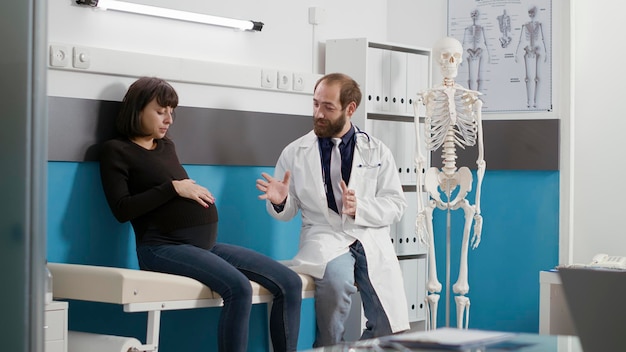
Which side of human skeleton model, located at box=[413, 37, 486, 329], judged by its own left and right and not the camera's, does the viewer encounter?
front

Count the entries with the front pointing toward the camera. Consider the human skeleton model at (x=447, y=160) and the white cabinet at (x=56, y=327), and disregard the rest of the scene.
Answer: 2

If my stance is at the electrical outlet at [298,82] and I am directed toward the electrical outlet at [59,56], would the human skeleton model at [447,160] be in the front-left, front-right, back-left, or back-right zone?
back-left

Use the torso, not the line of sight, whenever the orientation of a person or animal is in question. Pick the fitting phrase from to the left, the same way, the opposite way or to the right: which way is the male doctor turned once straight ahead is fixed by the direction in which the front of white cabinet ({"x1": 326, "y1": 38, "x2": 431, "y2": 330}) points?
to the right

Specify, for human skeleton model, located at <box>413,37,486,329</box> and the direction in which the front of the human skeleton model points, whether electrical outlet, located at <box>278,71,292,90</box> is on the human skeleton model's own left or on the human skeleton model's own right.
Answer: on the human skeleton model's own right

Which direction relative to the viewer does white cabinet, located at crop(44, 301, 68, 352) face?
toward the camera

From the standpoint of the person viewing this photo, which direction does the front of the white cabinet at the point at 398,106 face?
facing the viewer and to the right of the viewer
